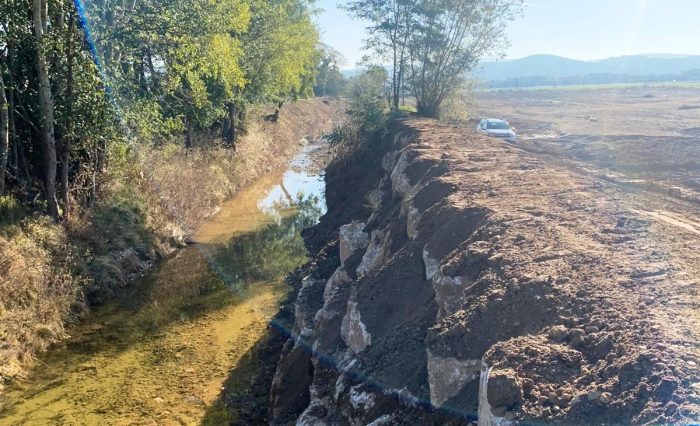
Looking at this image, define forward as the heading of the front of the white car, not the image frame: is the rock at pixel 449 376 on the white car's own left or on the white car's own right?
on the white car's own right

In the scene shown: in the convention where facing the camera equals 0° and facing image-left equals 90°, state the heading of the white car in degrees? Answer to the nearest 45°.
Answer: approximately 315°

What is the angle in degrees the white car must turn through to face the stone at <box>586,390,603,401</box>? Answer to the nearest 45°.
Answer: approximately 45° to its right

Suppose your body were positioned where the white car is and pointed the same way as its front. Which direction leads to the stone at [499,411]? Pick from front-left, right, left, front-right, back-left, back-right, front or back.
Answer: front-right

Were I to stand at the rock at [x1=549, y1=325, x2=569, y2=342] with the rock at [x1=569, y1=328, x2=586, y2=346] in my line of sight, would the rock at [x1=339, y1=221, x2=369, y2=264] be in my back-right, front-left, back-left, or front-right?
back-left

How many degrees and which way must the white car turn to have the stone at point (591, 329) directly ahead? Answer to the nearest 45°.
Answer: approximately 45° to its right

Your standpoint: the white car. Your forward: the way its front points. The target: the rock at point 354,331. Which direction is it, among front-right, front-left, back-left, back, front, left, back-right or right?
front-right

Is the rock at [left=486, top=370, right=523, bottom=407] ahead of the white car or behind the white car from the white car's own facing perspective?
ahead

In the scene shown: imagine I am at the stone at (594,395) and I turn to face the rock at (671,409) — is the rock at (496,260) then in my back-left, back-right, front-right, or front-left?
back-left
